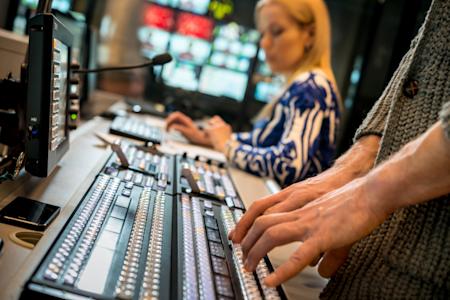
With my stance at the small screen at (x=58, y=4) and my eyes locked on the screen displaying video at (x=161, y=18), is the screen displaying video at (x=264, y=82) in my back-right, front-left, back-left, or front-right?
front-right

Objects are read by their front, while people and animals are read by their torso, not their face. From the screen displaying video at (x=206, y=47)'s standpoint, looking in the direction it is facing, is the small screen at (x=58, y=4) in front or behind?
in front

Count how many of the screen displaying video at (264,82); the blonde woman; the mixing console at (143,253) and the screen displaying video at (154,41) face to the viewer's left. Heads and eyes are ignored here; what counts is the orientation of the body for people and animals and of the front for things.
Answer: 1

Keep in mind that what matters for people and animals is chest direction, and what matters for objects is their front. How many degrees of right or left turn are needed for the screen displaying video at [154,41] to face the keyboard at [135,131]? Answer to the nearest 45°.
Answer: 0° — it already faces it

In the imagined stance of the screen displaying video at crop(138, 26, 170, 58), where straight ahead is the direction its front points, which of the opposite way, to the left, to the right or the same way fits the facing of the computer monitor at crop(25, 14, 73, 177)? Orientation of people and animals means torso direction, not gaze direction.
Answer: to the left

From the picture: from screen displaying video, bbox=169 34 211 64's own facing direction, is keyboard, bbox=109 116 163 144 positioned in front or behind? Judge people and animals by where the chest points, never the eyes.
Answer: in front

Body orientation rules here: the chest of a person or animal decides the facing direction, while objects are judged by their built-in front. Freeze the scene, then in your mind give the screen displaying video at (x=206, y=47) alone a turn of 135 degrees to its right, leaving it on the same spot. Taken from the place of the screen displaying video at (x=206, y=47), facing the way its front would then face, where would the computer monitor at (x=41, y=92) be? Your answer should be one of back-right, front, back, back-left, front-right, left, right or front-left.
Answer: back-left

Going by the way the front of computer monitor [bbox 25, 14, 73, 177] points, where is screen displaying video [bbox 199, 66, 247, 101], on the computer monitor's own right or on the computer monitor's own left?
on the computer monitor's own left

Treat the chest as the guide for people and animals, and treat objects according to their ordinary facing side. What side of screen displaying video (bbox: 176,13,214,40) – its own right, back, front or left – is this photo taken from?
front

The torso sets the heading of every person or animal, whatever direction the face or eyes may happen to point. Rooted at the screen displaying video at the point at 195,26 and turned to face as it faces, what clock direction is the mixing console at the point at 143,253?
The mixing console is roughly at 12 o'clock from the screen displaying video.

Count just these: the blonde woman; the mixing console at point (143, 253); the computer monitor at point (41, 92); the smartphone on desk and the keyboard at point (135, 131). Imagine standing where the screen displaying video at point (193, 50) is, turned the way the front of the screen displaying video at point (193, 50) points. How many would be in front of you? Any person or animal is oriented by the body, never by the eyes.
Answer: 5

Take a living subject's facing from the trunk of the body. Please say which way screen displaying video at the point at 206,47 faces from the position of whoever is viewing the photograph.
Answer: facing the viewer

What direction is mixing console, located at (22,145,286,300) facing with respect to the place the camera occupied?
facing to the right of the viewer

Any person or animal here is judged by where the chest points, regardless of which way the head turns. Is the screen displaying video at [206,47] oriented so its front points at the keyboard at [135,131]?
yes

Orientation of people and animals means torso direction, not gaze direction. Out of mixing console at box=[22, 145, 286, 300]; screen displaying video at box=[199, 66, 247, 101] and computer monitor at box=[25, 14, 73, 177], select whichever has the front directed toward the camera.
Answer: the screen displaying video

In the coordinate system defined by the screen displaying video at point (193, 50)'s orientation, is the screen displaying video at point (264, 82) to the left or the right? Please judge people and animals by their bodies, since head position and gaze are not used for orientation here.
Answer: on its left

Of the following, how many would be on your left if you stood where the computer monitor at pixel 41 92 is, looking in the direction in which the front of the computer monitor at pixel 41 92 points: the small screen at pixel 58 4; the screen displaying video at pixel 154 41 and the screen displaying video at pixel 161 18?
3
